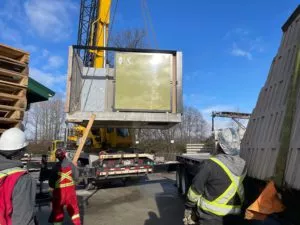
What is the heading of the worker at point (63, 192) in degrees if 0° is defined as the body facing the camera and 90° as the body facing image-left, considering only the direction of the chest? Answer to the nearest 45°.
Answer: approximately 180°

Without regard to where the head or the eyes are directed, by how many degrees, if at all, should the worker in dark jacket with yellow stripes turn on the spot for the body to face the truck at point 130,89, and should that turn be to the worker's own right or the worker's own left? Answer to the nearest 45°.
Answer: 0° — they already face it

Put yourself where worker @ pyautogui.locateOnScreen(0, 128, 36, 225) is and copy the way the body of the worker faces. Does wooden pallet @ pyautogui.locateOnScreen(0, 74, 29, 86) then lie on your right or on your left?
on your left

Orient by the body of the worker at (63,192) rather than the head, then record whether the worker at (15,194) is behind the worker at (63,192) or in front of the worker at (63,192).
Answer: behind

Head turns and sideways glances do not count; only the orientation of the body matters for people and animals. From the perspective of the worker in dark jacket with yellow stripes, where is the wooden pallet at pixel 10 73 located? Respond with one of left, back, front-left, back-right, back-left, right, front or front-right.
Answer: front-left

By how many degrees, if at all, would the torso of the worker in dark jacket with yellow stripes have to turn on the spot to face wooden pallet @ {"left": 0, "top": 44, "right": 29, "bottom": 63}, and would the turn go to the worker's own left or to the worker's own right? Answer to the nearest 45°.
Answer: approximately 45° to the worker's own left

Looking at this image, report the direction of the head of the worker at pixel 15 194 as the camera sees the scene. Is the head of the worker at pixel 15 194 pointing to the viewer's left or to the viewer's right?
to the viewer's right

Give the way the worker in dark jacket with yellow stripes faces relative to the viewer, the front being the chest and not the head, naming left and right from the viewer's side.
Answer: facing away from the viewer and to the left of the viewer

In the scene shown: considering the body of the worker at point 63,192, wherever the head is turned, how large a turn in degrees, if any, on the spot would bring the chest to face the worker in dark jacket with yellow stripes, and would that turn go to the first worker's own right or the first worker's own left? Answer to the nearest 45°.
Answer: approximately 135° to the first worker's own right

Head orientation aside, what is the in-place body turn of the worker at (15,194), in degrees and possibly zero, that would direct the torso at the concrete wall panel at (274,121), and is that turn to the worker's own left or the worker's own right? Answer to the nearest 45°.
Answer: approximately 45° to the worker's own right

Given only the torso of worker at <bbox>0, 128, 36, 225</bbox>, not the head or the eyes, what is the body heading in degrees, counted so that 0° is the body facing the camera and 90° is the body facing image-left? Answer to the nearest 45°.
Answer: approximately 225°
